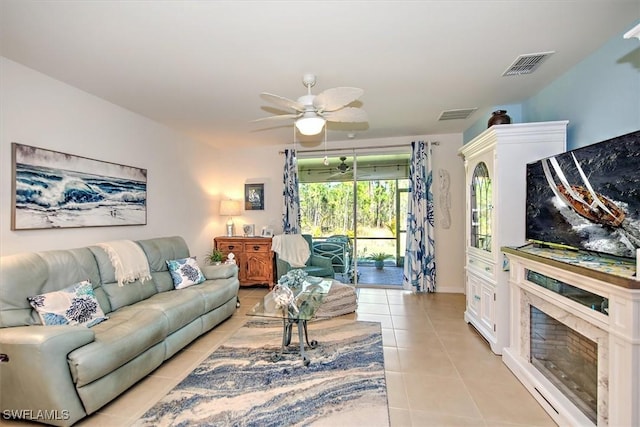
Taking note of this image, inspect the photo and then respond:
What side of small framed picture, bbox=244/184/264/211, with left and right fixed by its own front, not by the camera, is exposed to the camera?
front

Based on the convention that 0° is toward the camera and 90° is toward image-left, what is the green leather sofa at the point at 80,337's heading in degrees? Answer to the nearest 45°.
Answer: approximately 315°

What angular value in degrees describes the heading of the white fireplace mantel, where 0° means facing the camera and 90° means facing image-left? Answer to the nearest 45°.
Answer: approximately 45°

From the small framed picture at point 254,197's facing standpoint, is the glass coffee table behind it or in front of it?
in front

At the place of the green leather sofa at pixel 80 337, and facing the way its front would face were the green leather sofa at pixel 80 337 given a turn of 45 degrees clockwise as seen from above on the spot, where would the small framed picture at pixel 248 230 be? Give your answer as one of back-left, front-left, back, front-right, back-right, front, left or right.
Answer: back-left

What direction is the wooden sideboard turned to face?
toward the camera

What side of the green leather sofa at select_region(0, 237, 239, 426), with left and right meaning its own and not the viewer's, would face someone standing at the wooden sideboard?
left

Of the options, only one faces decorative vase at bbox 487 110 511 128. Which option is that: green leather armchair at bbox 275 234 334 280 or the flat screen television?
the green leather armchair

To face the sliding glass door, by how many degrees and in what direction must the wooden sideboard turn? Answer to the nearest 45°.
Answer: approximately 90° to its left

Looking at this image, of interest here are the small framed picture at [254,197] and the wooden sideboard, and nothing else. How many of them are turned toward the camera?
2

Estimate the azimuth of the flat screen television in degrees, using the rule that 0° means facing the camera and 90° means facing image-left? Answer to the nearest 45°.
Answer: approximately 45°

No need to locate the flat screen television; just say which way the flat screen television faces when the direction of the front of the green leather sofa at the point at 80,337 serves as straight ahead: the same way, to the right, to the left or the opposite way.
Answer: the opposite way
